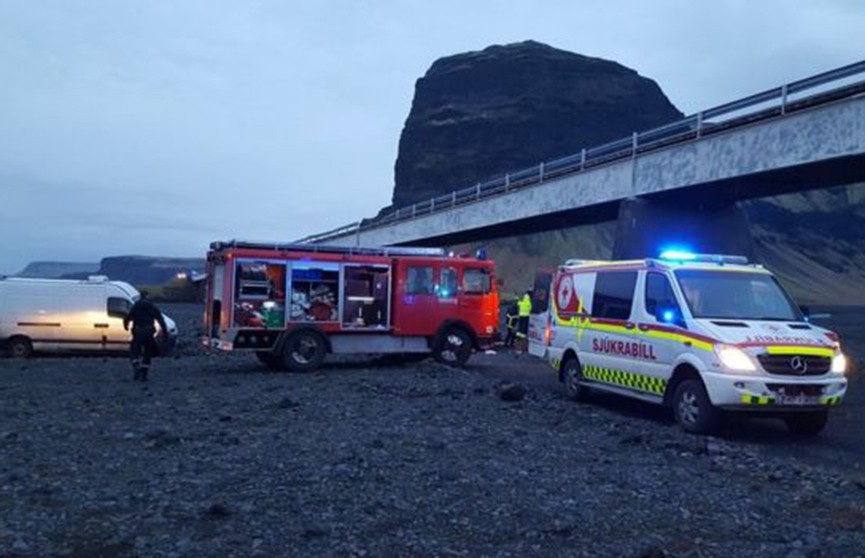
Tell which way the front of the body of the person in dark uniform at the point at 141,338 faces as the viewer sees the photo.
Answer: away from the camera

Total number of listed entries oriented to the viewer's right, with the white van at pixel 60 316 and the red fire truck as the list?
2

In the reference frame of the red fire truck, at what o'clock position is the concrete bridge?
The concrete bridge is roughly at 11 o'clock from the red fire truck.

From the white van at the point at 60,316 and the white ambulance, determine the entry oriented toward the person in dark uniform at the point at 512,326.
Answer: the white van

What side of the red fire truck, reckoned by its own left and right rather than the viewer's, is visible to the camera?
right

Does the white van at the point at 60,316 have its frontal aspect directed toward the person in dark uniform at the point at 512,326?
yes

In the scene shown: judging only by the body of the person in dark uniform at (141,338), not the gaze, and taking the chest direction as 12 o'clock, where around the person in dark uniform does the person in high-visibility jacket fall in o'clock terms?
The person in high-visibility jacket is roughly at 2 o'clock from the person in dark uniform.

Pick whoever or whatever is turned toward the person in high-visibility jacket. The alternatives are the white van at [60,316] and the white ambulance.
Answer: the white van

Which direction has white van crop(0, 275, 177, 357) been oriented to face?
to the viewer's right

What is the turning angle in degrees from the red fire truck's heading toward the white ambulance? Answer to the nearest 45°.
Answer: approximately 45° to its right

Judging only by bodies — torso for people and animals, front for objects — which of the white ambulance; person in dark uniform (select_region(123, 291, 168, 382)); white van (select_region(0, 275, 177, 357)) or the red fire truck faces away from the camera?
the person in dark uniform

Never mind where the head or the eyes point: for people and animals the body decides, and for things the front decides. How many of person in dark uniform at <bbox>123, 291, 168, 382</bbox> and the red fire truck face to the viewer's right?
1
